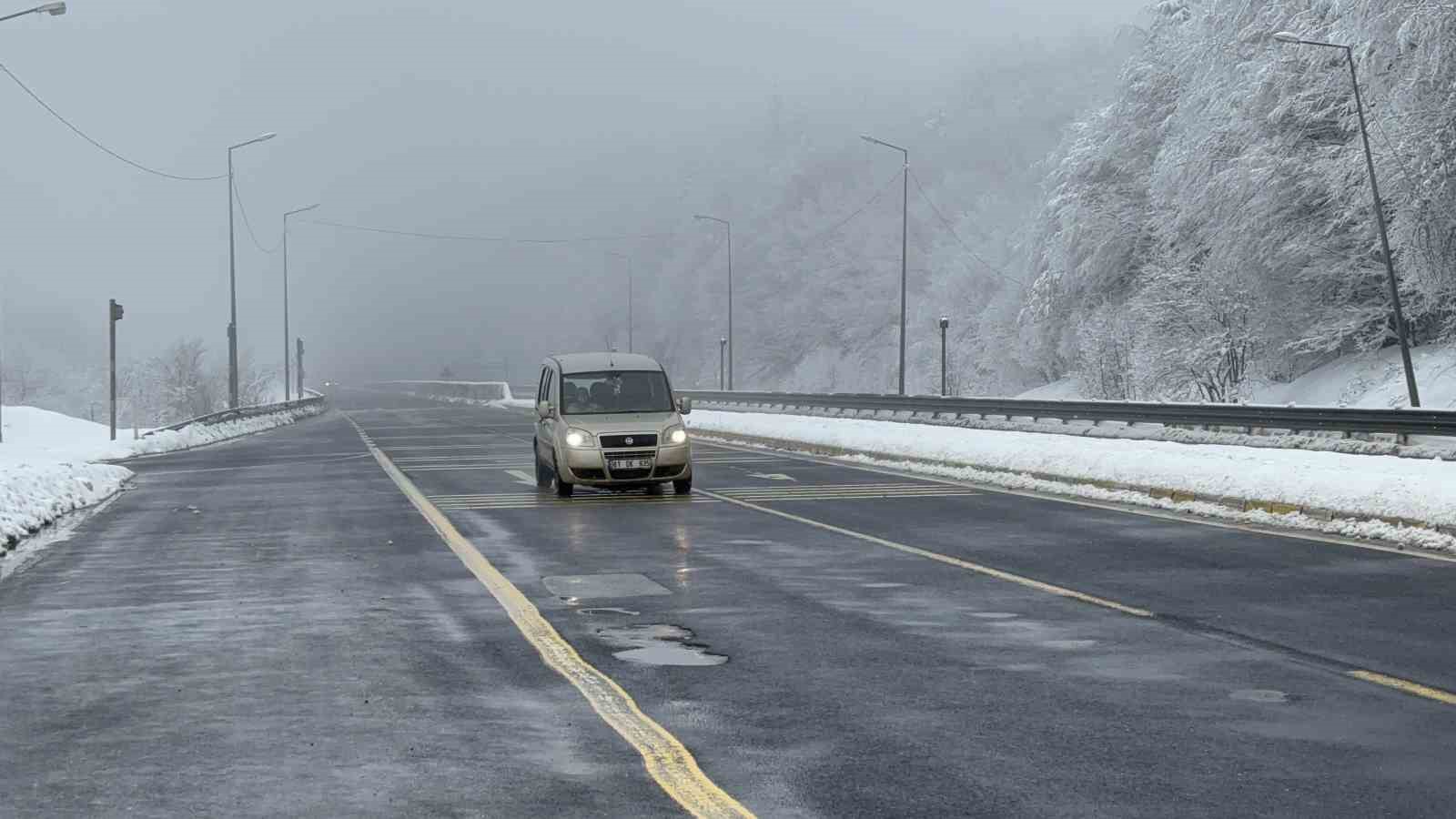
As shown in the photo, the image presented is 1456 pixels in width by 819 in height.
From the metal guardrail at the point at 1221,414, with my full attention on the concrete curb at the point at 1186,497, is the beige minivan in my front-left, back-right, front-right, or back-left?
front-right

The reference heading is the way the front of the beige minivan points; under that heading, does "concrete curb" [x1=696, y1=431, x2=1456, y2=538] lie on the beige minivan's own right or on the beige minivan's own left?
on the beige minivan's own left

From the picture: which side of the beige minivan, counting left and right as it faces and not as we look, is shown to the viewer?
front

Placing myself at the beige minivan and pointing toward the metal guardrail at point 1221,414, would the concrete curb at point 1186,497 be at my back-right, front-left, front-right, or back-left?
front-right

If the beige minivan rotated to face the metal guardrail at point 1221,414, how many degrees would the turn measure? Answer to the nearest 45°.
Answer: approximately 135° to its left

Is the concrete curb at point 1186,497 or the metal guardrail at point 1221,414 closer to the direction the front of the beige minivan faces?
the concrete curb
